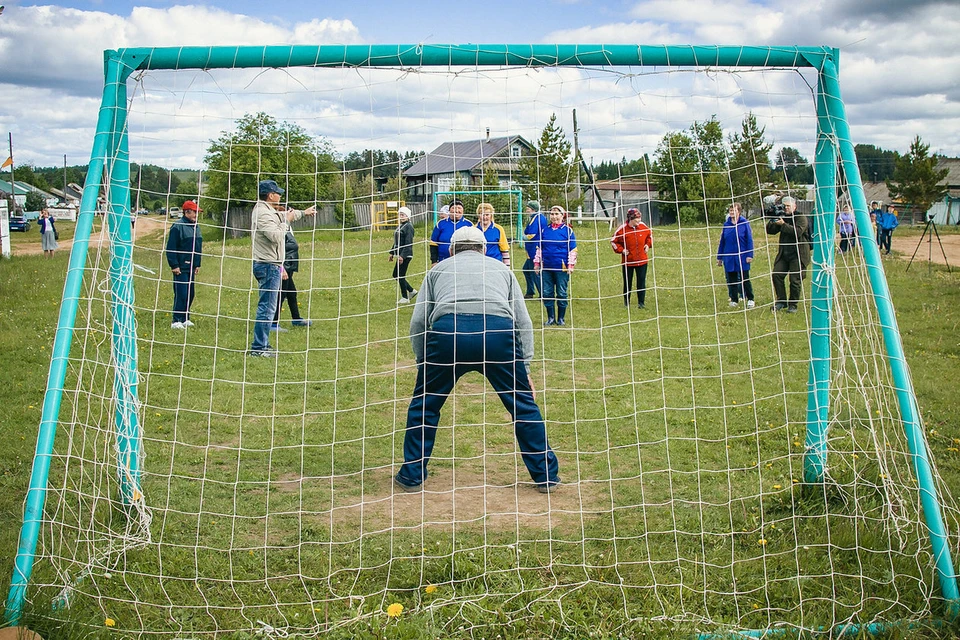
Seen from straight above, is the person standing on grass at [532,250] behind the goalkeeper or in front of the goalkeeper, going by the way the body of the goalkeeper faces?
in front

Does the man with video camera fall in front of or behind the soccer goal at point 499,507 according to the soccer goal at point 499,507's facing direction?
in front

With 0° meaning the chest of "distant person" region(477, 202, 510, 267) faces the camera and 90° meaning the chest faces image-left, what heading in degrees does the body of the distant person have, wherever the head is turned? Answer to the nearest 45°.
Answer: approximately 0°

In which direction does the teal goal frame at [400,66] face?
away from the camera

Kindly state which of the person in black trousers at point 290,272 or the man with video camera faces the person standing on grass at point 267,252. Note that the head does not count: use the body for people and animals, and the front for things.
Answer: the man with video camera

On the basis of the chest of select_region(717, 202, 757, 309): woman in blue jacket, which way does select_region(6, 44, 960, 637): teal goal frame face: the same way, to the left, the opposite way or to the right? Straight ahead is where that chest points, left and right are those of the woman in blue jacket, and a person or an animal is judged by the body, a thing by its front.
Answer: the opposite way

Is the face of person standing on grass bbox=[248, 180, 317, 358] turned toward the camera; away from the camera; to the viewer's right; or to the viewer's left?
to the viewer's right

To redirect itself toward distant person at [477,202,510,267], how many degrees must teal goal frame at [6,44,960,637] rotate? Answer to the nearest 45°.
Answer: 0° — it already faces them

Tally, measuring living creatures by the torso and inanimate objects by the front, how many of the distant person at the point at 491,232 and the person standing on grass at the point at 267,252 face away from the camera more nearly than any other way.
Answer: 0

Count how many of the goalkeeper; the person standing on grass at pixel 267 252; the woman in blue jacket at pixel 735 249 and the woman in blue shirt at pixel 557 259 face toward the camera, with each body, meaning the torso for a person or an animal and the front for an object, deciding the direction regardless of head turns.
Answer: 2
